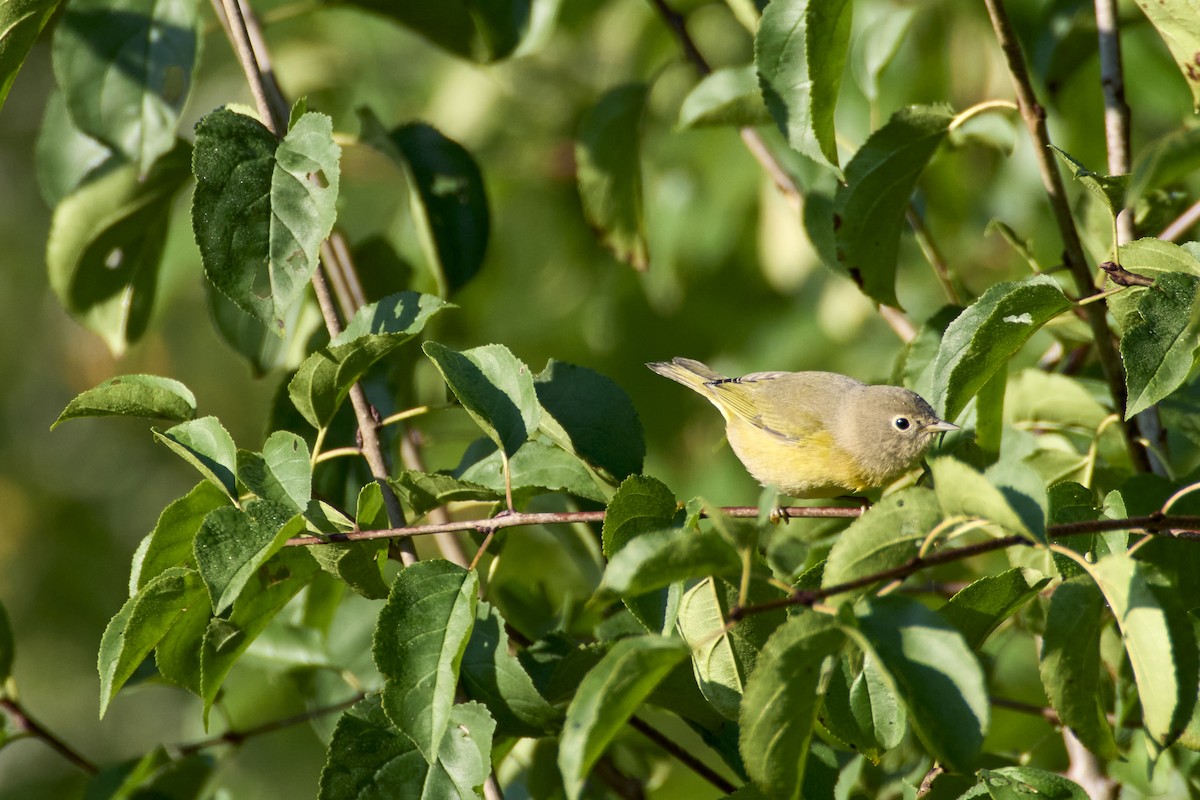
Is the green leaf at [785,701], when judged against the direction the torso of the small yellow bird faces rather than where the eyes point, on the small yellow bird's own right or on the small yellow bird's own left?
on the small yellow bird's own right

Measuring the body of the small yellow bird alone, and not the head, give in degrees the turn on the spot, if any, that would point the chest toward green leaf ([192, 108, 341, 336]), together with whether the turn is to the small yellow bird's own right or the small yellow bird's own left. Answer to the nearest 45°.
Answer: approximately 135° to the small yellow bird's own right

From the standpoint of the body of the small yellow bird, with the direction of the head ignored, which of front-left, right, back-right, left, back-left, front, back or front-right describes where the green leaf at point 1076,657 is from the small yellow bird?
front

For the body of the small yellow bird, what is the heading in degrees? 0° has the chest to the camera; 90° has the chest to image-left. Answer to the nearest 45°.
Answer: approximately 270°

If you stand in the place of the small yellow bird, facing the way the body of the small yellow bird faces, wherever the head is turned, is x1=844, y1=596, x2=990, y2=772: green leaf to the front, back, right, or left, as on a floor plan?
right

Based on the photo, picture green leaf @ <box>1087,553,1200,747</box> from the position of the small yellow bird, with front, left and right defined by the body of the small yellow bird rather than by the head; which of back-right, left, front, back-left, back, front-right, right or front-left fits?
front

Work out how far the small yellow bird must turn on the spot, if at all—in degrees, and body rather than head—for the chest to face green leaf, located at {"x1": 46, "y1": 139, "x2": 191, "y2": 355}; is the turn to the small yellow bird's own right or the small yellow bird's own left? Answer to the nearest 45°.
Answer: approximately 180°
